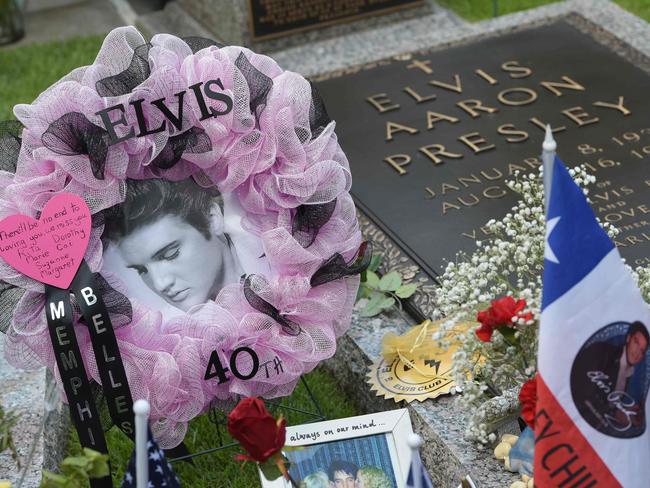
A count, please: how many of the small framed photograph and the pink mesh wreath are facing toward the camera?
2

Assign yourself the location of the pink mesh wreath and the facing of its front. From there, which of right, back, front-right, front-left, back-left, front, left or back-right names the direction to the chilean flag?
front-left

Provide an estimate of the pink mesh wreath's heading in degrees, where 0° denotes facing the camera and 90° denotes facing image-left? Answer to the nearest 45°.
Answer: approximately 0°

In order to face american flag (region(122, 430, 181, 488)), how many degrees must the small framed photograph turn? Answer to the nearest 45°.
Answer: approximately 45° to its right

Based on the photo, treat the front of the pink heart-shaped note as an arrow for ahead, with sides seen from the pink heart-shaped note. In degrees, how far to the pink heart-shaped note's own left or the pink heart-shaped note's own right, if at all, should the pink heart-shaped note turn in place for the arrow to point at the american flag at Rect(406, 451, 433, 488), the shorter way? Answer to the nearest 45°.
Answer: approximately 45° to the pink heart-shaped note's own left

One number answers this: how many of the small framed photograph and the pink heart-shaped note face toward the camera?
2

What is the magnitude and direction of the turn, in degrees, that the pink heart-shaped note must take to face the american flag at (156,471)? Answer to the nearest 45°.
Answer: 0° — it already faces it
